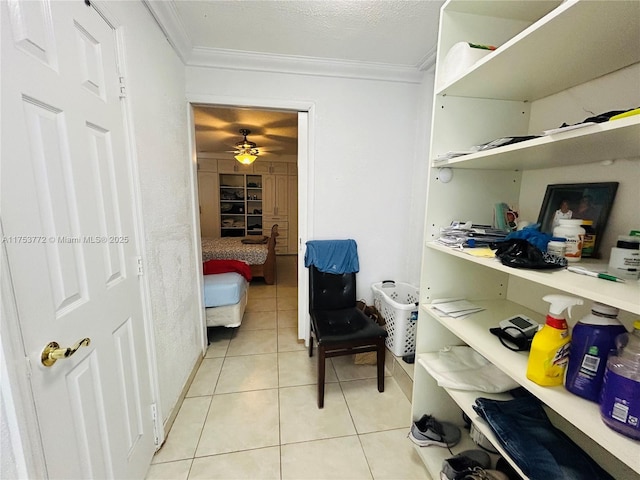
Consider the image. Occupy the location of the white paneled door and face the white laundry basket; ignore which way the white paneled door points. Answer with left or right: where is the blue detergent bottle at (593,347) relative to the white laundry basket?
right

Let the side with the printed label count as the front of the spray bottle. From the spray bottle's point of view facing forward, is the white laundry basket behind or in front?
behind

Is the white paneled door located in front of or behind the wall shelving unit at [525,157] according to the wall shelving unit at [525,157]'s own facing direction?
in front
